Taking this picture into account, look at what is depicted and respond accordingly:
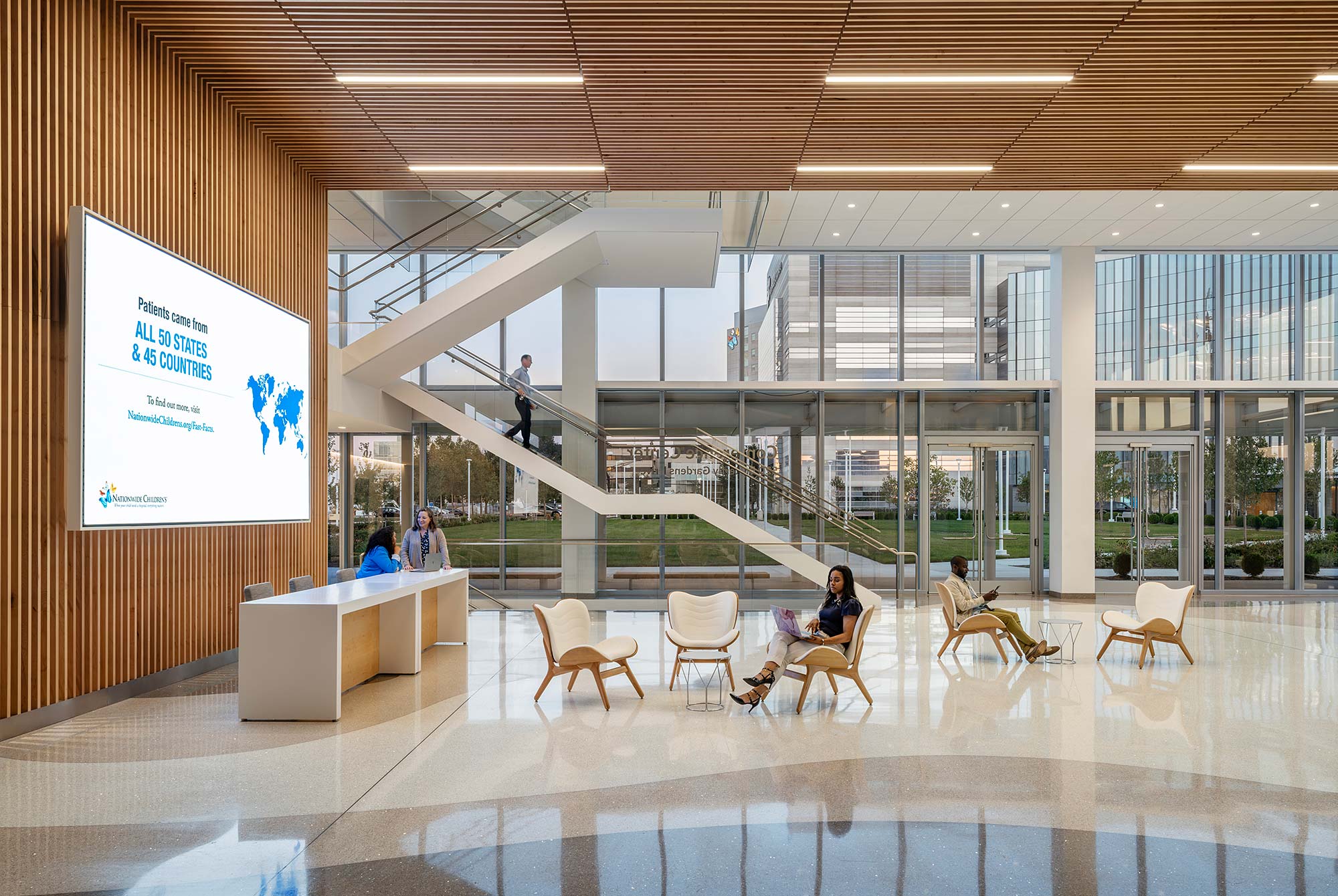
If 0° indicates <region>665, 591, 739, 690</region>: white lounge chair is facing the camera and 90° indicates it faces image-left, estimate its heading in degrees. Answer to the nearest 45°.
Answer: approximately 0°

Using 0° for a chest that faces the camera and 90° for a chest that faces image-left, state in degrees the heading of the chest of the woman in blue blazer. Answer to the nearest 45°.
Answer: approximately 270°

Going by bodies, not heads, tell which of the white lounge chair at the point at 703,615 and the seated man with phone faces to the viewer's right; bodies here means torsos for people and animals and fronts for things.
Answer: the seated man with phone

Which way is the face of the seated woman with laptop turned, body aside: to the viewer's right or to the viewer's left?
to the viewer's left

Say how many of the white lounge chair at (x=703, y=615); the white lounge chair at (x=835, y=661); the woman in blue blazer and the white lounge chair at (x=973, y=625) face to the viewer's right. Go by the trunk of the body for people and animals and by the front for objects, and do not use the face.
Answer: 2

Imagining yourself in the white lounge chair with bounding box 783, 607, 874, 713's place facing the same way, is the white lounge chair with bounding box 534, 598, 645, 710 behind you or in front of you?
in front

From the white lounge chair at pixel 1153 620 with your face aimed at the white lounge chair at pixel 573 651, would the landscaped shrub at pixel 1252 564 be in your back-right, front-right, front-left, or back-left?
back-right

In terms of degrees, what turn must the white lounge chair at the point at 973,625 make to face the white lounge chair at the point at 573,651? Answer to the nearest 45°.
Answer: approximately 135° to its right

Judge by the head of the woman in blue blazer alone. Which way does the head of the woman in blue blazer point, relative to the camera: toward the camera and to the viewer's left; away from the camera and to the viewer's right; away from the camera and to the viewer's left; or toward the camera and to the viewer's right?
away from the camera and to the viewer's right

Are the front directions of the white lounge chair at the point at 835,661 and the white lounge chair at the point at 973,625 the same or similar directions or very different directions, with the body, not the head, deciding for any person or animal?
very different directions
